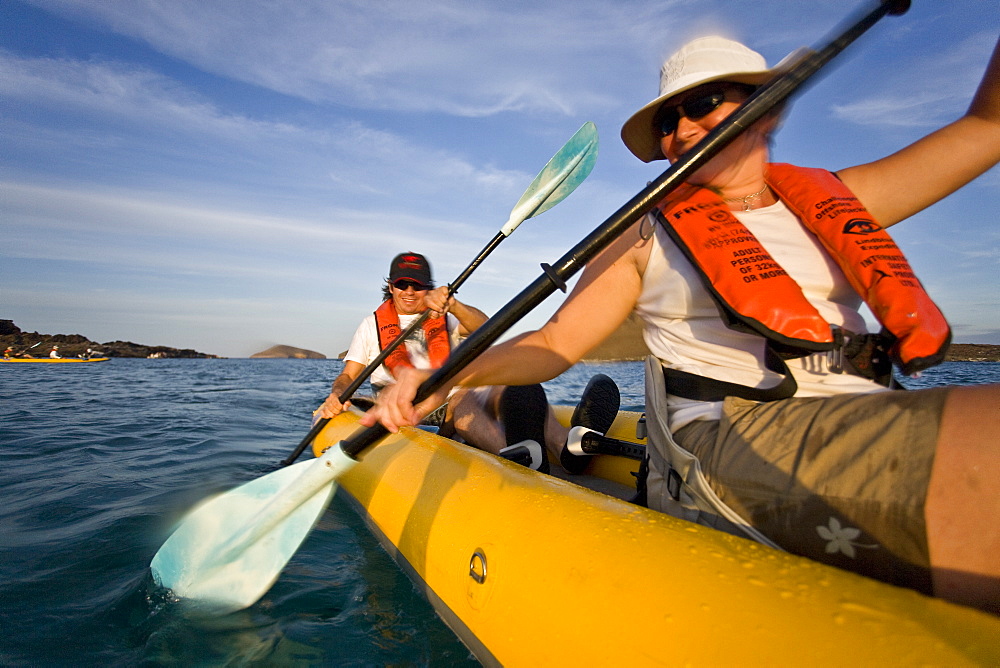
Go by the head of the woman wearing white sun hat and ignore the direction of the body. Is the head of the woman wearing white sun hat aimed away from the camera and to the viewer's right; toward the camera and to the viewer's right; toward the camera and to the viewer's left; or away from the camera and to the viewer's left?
toward the camera and to the viewer's left

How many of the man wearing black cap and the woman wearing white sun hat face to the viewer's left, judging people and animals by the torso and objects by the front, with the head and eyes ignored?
0

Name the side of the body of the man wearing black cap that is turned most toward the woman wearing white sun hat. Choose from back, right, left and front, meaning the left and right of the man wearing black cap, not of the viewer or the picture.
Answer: front

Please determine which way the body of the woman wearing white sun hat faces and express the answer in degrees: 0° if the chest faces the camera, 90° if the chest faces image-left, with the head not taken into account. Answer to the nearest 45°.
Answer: approximately 315°

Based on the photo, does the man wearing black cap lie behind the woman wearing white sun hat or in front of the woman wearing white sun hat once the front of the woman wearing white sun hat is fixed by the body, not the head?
behind
